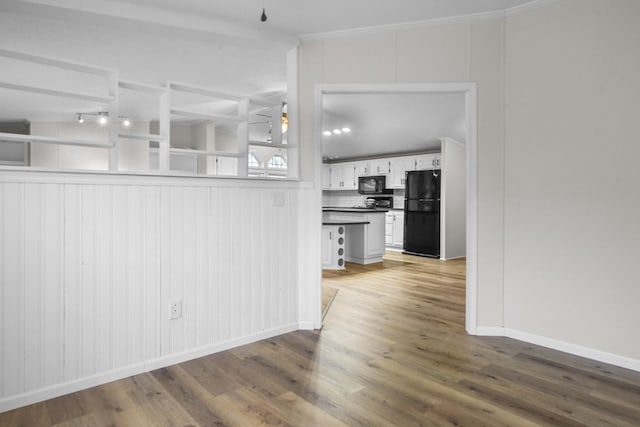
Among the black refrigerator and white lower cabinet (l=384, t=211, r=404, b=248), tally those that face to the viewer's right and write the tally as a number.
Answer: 0

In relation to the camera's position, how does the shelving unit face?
facing the viewer and to the right of the viewer

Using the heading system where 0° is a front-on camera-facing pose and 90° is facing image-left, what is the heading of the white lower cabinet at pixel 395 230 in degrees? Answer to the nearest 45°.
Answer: approximately 45°

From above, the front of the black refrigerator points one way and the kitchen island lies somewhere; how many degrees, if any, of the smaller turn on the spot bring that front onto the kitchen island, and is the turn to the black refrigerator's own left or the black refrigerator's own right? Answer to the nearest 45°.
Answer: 0° — it already faces it

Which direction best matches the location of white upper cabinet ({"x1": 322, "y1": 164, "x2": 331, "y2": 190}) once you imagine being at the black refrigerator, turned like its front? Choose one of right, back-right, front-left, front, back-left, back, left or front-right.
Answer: right

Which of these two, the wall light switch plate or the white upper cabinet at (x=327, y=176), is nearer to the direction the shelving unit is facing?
the wall light switch plate

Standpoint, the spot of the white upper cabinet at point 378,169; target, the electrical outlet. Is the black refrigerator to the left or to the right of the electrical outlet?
left

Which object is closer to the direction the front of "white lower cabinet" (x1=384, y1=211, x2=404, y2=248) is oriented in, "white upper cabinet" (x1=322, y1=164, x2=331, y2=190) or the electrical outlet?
the electrical outlet

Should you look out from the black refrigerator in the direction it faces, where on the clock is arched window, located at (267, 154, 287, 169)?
The arched window is roughly at 2 o'clock from the black refrigerator.

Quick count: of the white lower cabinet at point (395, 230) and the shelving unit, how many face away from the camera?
0
